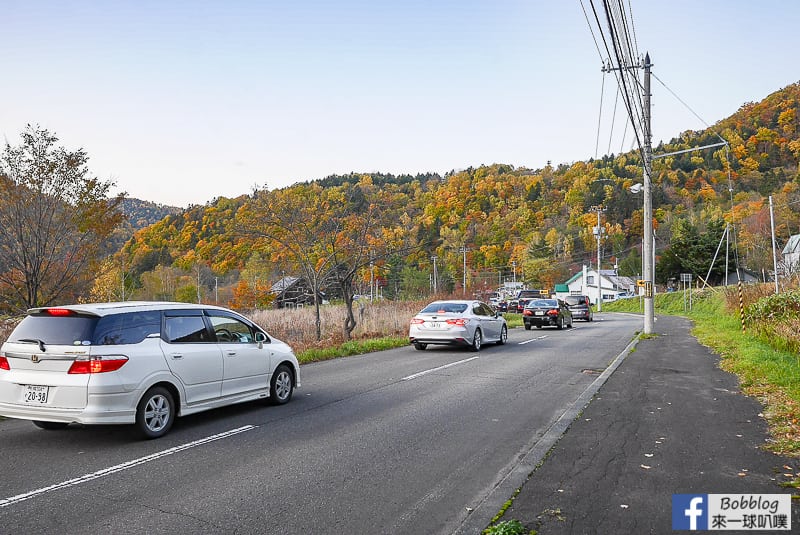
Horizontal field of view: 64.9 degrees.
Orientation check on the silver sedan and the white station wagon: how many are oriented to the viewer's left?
0

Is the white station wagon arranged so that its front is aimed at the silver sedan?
yes

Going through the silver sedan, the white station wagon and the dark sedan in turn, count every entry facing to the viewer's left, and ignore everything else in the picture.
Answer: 0

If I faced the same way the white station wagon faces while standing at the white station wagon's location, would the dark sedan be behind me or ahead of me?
ahead

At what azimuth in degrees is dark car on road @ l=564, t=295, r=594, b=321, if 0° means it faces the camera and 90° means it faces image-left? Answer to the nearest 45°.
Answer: approximately 225°

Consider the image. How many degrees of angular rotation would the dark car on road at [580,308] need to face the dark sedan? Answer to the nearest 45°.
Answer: approximately 135° to its right

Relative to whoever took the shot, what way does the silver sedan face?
facing away from the viewer and to the right of the viewer

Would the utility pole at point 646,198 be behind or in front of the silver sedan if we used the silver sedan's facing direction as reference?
in front

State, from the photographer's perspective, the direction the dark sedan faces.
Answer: facing away from the viewer and to the right of the viewer

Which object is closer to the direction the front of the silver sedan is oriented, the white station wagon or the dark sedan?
the dark sedan

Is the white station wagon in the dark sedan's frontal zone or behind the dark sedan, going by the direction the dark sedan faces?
behind

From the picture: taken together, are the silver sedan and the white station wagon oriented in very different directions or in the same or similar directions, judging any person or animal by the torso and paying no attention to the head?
same or similar directions

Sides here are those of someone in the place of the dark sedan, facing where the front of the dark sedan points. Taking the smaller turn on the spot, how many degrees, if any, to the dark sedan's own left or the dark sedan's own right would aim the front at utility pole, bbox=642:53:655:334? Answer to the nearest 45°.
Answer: approximately 90° to the dark sedan's own right

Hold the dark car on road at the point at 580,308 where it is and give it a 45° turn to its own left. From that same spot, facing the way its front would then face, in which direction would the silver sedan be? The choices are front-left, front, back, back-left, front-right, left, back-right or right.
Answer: back

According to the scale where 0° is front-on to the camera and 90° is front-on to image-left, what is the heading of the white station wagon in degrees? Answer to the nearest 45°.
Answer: approximately 225°
